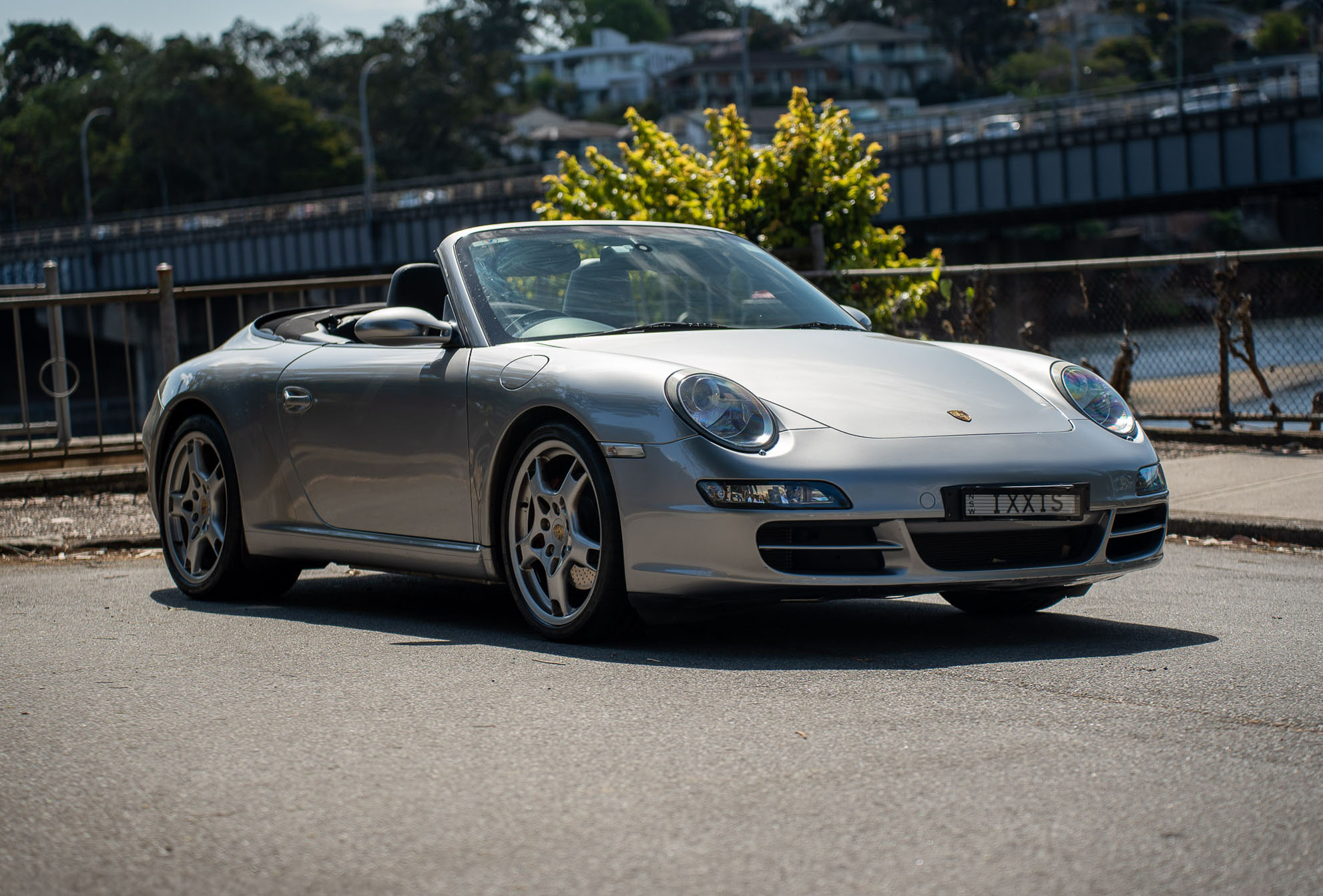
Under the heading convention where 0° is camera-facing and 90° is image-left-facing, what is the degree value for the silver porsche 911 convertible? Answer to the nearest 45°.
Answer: approximately 315°

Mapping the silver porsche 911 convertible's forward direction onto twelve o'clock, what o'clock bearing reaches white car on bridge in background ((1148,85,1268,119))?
The white car on bridge in background is roughly at 8 o'clock from the silver porsche 911 convertible.

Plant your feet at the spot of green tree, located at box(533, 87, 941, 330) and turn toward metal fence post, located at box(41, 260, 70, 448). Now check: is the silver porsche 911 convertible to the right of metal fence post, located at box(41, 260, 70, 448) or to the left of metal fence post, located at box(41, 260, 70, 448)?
left

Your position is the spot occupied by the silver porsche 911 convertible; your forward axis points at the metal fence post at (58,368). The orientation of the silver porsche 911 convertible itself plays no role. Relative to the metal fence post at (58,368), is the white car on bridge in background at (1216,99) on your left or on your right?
right

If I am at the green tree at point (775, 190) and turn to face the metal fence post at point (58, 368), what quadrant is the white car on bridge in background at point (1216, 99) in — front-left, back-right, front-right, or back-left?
back-right

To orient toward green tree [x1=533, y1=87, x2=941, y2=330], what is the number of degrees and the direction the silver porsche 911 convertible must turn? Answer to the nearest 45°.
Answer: approximately 135° to its left

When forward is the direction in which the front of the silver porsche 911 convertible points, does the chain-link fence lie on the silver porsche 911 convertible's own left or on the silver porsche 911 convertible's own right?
on the silver porsche 911 convertible's own left
